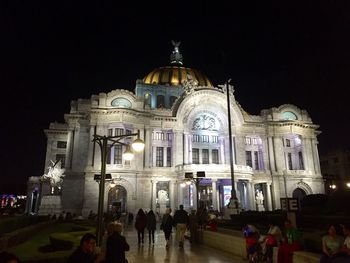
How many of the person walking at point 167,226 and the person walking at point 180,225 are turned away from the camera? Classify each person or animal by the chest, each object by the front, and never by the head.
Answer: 2

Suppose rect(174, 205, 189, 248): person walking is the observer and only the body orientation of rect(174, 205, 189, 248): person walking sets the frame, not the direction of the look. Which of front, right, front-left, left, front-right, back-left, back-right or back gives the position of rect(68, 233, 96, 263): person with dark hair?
back

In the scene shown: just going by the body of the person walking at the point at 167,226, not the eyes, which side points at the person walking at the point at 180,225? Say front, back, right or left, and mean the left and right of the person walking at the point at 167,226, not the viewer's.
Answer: right

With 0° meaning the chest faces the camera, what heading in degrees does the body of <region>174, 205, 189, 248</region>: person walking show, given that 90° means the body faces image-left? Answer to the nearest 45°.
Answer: approximately 180°

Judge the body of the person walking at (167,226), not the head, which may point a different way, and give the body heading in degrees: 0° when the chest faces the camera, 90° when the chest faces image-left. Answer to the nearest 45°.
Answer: approximately 180°
